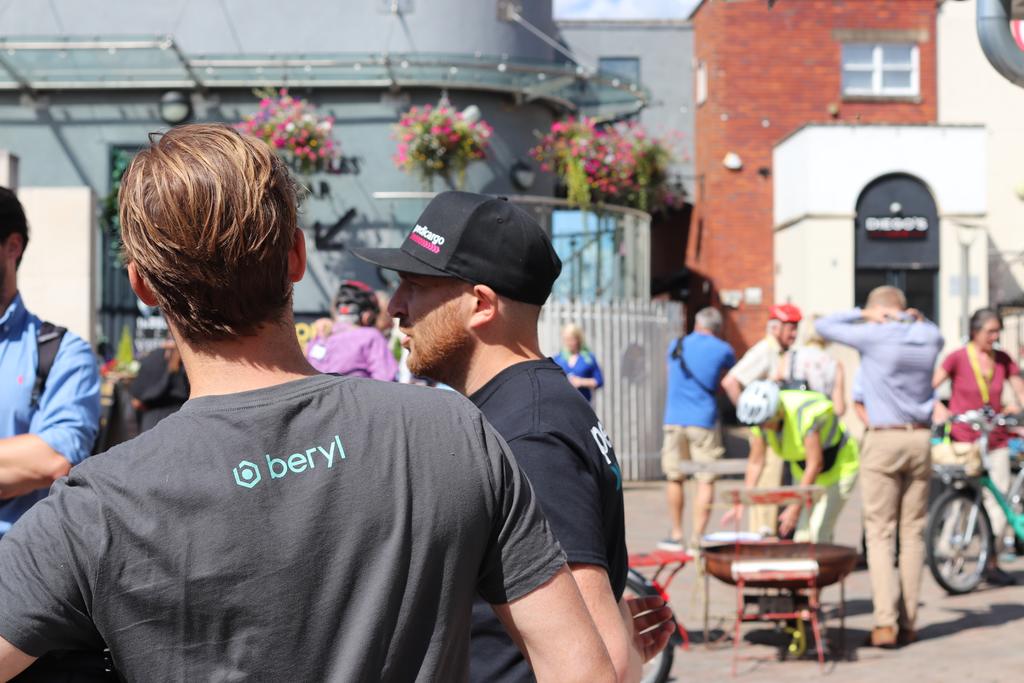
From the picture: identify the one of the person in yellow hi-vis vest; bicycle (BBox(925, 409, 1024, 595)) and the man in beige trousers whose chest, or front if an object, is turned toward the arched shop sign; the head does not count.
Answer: the man in beige trousers

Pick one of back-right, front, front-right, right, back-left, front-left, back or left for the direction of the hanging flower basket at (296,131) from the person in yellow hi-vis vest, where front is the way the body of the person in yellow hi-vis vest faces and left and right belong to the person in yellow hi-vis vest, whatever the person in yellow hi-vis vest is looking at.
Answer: right

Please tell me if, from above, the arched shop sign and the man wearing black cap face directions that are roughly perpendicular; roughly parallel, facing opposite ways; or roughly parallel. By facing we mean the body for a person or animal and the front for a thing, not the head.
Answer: roughly perpendicular

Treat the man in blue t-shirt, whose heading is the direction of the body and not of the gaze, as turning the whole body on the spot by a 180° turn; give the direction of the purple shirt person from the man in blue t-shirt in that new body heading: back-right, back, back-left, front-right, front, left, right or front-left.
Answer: front-right

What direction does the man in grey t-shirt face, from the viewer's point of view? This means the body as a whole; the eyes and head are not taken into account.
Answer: away from the camera

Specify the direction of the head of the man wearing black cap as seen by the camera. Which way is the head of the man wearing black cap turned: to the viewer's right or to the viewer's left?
to the viewer's left

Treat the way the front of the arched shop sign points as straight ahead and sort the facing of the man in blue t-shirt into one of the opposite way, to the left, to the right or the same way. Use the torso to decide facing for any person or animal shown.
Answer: the opposite way

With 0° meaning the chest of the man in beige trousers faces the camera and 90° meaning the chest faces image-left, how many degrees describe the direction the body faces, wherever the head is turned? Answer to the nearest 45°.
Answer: approximately 180°

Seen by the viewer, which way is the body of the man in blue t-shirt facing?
away from the camera

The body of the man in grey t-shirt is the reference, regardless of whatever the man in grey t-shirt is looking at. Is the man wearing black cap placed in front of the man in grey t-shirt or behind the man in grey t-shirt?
in front

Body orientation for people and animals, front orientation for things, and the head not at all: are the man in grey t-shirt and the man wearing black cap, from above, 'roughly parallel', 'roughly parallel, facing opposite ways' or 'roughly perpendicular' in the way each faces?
roughly perpendicular

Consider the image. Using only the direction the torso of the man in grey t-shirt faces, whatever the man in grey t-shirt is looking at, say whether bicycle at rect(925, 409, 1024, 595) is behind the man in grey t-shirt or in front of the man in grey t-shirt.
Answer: in front
